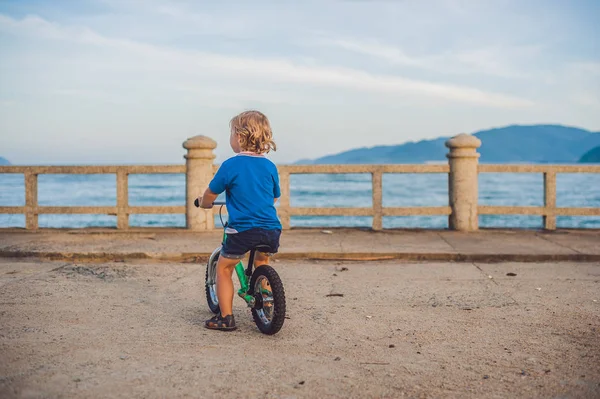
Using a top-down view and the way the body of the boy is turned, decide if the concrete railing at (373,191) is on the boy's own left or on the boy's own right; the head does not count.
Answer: on the boy's own right

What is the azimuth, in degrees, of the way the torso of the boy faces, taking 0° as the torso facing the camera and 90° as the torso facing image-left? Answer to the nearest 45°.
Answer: approximately 135°

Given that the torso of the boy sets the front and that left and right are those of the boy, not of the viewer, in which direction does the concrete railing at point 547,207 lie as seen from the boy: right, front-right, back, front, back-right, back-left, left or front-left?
right

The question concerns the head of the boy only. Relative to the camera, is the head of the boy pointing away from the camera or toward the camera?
away from the camera
